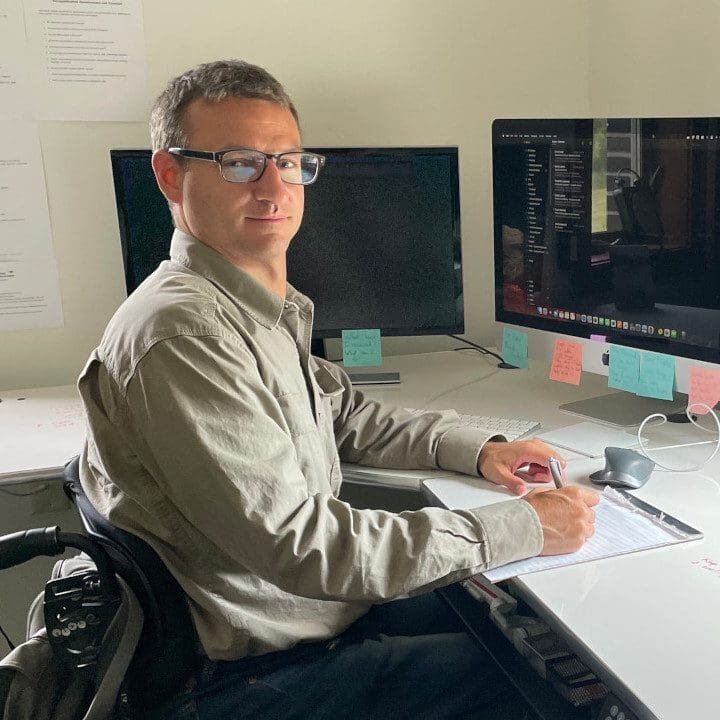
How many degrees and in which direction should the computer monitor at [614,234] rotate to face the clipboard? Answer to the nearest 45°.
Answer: approximately 45° to its left

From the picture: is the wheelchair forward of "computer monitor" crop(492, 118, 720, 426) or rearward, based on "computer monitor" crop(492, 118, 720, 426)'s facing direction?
forward

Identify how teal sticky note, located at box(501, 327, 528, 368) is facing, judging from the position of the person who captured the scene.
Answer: facing the viewer and to the left of the viewer

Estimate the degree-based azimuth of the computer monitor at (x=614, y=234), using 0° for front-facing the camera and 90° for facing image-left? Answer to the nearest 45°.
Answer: approximately 45°

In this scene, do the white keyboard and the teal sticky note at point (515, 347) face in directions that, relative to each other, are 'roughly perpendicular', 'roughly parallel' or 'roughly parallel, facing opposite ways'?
roughly parallel

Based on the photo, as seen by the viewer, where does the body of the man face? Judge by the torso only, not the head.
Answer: to the viewer's right

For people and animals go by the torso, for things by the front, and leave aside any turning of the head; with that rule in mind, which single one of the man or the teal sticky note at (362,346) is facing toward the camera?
the teal sticky note

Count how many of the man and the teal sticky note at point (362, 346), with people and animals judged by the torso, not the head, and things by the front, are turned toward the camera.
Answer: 1

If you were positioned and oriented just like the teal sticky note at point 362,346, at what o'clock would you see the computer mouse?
The computer mouse is roughly at 11 o'clock from the teal sticky note.

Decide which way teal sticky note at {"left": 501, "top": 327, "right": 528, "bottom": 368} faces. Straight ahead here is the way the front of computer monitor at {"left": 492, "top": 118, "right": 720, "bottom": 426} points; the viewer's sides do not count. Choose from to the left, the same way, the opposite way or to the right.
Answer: the same way

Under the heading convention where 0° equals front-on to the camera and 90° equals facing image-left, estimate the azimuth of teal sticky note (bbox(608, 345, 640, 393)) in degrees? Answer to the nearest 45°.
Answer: approximately 45°

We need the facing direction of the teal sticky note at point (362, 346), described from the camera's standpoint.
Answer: facing the viewer

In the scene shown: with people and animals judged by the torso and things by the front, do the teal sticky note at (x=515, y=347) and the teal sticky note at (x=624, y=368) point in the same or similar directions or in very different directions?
same or similar directions
